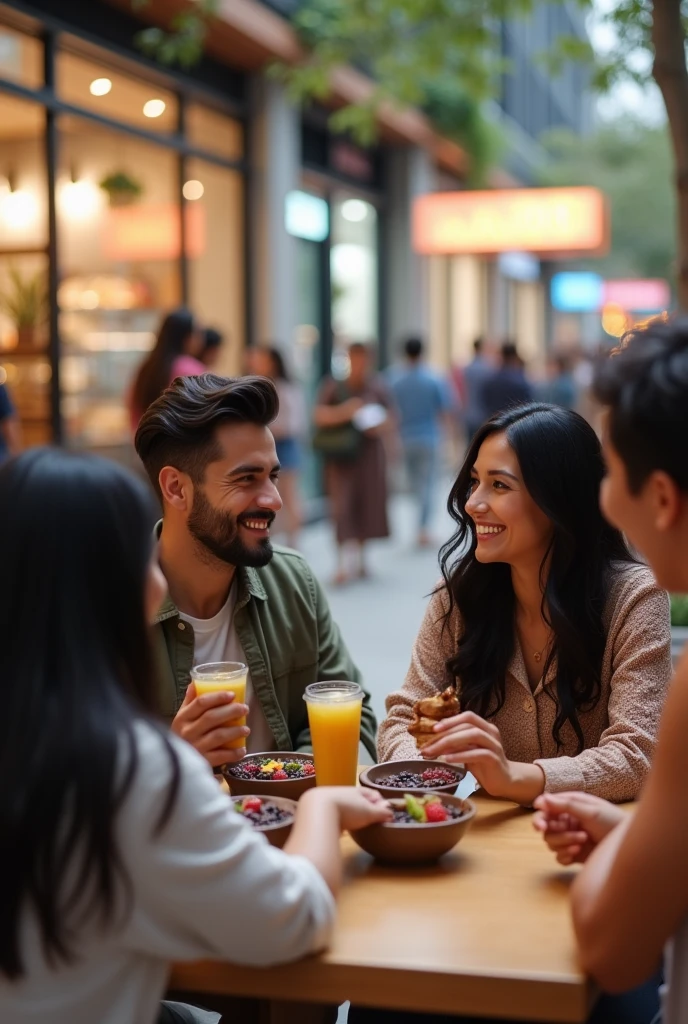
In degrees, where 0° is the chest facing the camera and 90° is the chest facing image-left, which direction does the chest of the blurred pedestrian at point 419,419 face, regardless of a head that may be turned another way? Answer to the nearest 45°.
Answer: approximately 180°

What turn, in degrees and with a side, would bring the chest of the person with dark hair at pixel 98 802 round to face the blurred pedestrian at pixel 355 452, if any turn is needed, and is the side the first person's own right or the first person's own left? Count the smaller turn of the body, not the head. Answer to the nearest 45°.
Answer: approximately 45° to the first person's own left

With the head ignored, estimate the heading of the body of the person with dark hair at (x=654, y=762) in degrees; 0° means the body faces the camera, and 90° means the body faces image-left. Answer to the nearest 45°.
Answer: approximately 135°

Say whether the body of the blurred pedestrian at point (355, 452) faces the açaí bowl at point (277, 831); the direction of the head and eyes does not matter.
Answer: yes

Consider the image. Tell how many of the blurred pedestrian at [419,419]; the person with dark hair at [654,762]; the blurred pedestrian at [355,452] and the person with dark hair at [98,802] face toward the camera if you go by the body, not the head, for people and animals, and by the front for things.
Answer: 1

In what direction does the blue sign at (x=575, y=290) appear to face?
toward the camera

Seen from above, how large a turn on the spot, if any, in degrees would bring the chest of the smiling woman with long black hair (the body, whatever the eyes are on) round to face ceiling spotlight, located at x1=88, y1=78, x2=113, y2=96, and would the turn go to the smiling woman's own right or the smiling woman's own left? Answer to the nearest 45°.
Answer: approximately 90° to the smiling woman's own right

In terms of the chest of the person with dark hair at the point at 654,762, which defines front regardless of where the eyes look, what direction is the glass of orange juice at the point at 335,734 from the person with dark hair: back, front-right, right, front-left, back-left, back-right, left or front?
front

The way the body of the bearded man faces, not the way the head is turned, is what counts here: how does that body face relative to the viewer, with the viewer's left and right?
facing the viewer and to the right of the viewer

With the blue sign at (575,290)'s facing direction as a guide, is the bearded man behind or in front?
in front

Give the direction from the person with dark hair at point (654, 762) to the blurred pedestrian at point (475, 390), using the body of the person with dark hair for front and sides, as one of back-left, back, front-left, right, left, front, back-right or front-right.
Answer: front-right

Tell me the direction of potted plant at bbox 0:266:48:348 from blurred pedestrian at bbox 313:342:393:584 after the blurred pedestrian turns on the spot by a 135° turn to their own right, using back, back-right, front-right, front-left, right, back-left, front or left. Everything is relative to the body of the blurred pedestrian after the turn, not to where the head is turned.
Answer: left

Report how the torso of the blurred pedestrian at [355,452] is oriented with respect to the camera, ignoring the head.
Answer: toward the camera

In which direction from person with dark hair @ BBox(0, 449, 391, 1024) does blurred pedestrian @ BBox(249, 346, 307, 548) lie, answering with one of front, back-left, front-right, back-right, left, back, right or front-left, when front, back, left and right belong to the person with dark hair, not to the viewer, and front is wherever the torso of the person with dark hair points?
front-left

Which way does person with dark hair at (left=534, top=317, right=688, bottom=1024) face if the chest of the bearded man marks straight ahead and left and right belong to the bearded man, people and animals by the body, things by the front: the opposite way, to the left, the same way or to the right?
the opposite way

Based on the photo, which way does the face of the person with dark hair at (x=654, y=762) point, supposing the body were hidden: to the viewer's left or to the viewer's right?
to the viewer's left

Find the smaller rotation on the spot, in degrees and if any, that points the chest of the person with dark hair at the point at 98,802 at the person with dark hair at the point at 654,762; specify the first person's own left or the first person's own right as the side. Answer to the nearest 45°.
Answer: approximately 45° to the first person's own right

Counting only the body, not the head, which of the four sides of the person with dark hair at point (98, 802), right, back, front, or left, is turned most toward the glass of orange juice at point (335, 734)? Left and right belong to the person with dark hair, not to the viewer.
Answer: front
